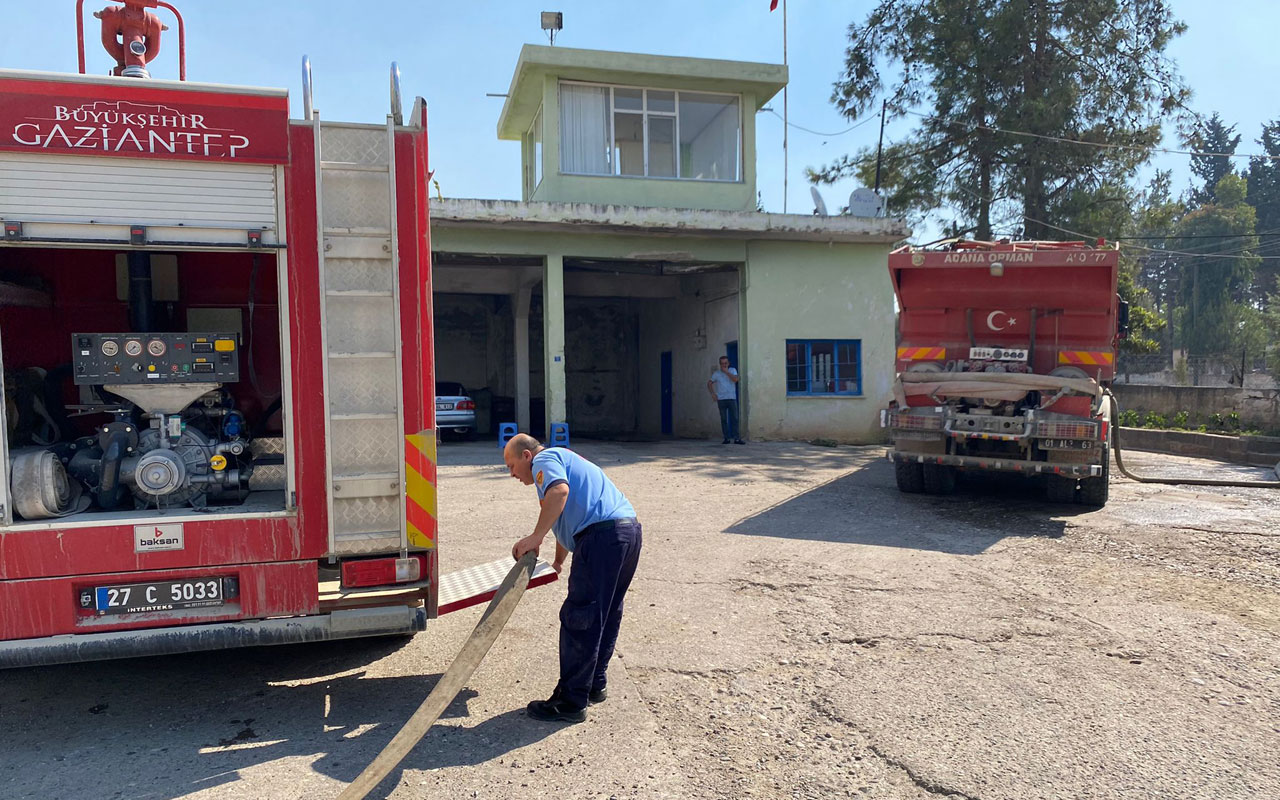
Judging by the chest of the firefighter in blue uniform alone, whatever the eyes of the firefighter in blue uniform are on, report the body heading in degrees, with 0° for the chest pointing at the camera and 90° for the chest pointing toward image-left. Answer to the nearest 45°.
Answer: approximately 90°

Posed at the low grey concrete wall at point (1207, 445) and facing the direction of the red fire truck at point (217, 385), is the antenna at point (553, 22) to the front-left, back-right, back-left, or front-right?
front-right

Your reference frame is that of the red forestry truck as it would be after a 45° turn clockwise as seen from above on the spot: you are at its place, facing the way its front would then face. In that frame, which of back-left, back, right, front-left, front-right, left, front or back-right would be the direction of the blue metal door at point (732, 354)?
left

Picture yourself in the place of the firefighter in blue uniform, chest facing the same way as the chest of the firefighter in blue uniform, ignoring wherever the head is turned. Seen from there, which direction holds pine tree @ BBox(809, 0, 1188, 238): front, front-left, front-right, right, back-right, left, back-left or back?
back-right

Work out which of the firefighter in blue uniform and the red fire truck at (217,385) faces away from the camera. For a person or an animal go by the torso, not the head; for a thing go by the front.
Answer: the red fire truck

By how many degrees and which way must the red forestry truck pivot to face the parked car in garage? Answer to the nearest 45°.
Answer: approximately 45° to its left

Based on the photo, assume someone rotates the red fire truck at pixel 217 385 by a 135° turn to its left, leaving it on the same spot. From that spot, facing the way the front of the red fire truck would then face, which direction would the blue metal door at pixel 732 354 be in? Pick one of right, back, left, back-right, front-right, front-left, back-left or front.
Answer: back

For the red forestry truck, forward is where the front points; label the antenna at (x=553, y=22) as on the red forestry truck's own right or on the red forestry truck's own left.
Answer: on the red forestry truck's own left

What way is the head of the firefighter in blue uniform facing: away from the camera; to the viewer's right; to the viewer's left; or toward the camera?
to the viewer's left

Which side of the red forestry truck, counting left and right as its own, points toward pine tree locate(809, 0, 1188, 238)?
front

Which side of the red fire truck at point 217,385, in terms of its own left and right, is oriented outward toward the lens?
back

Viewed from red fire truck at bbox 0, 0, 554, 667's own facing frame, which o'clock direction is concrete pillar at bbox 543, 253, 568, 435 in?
The concrete pillar is roughly at 1 o'clock from the red fire truck.

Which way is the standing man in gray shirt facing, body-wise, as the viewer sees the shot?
toward the camera

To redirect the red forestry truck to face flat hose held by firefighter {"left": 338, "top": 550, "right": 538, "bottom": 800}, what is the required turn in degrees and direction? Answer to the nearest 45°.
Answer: approximately 180°

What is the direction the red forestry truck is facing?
away from the camera

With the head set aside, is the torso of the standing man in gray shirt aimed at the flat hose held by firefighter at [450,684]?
yes

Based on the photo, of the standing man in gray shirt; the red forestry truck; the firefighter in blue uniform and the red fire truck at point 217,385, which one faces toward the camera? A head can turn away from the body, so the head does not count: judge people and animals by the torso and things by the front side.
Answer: the standing man in gray shirt

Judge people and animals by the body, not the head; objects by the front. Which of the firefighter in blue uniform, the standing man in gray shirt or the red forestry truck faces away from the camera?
the red forestry truck
